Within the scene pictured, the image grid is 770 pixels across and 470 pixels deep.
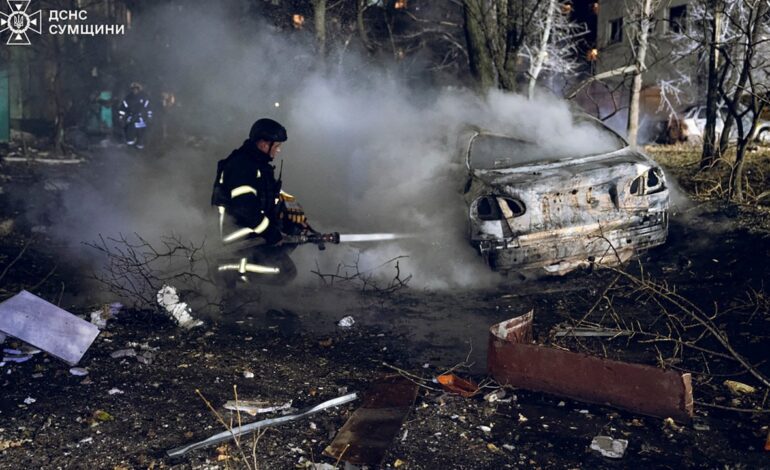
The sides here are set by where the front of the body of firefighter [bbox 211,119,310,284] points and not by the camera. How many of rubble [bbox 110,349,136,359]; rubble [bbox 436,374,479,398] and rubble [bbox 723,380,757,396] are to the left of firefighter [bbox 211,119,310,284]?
0

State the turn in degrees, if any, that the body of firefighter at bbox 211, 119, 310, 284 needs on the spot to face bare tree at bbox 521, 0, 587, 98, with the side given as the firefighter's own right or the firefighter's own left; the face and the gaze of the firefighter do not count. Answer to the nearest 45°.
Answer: approximately 45° to the firefighter's own left

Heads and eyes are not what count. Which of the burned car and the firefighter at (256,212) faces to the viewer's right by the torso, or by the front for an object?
the firefighter

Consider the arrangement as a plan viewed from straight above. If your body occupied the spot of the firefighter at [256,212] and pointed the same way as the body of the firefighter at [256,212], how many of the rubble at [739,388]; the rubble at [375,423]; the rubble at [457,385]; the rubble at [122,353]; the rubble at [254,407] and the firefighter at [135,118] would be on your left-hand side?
1

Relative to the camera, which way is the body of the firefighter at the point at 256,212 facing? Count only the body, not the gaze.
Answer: to the viewer's right

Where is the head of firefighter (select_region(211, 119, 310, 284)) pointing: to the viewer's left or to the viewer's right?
to the viewer's right

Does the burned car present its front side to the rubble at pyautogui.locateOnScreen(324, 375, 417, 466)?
no
